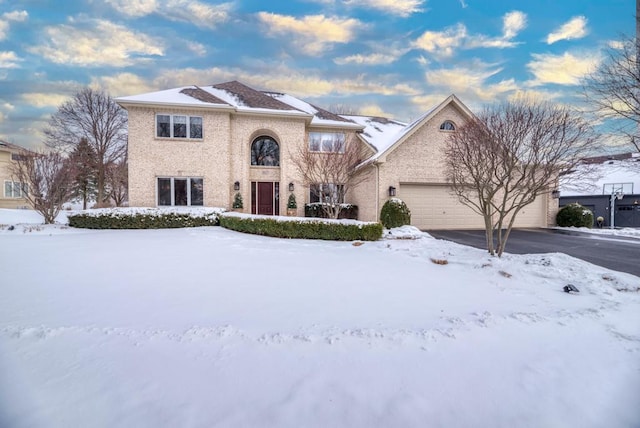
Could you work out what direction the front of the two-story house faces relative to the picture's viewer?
facing the viewer

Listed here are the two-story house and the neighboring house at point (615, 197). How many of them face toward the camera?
2

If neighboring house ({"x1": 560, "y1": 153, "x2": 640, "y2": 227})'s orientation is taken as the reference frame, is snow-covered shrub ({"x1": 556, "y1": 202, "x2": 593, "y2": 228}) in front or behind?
in front

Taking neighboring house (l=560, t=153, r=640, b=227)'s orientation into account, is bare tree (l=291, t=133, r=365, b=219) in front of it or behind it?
in front

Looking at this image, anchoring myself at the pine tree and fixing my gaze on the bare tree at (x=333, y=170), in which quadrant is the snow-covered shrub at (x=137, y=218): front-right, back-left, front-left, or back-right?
front-right

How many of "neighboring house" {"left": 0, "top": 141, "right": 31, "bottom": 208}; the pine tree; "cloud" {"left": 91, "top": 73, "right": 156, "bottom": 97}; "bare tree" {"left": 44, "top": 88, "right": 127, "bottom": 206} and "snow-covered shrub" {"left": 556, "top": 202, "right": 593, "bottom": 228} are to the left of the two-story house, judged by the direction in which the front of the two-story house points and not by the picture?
1

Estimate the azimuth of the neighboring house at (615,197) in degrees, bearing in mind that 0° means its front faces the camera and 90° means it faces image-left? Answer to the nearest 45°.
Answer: approximately 0°

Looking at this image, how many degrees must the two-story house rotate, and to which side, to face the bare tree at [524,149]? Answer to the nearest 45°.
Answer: approximately 45° to its left
